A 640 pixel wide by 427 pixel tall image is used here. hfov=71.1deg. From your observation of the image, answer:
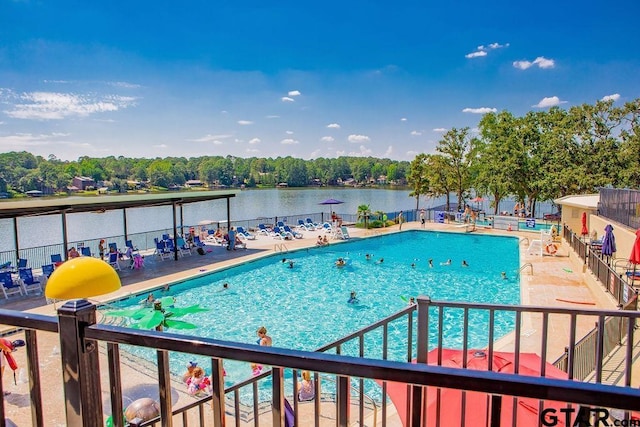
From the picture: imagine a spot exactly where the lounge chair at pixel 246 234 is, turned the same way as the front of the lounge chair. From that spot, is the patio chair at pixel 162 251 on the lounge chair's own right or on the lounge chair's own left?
on the lounge chair's own right

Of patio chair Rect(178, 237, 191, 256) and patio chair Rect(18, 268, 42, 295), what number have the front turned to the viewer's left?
0

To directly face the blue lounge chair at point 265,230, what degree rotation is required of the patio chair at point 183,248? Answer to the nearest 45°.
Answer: approximately 90° to its left

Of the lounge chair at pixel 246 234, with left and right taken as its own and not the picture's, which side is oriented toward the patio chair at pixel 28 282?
right

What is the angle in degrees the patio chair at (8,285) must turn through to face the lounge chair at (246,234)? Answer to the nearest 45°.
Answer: approximately 90° to its left

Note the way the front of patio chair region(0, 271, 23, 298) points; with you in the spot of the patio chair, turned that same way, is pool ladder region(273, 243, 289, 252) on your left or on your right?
on your left

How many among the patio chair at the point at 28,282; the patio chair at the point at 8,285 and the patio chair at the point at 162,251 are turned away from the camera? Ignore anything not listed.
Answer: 0

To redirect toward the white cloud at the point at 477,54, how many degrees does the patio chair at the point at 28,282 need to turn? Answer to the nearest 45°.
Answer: approximately 45° to its left

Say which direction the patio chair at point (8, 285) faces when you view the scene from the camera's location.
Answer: facing the viewer and to the right of the viewer
